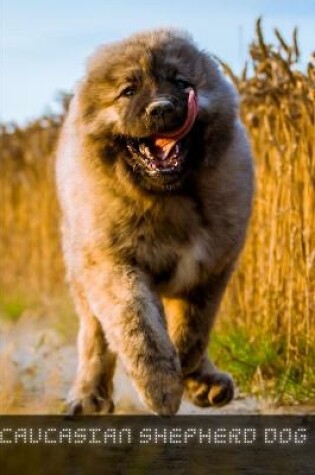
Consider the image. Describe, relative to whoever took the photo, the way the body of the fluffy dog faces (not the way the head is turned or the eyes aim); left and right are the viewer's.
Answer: facing the viewer
